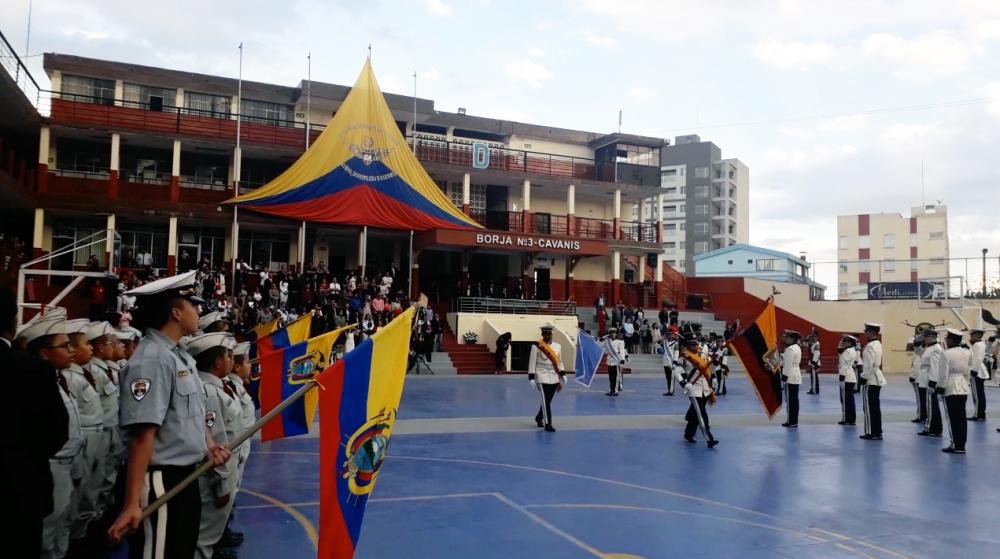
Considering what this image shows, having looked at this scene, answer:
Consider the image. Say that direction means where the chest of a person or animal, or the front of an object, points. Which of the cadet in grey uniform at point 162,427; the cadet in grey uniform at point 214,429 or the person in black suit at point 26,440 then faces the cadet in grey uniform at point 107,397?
the person in black suit

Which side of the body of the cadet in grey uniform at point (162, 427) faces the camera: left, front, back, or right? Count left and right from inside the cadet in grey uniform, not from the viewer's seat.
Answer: right

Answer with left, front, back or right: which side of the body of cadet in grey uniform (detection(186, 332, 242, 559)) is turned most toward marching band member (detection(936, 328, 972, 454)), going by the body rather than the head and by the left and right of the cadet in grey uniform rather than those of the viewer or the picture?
front

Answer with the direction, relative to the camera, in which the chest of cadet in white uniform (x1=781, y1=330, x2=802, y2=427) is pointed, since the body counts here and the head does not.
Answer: to the viewer's left

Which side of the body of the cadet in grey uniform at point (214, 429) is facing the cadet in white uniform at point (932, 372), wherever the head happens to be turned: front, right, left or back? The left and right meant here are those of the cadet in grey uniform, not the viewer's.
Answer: front

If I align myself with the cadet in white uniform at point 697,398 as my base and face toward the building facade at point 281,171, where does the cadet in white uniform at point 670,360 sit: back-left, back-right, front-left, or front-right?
front-right

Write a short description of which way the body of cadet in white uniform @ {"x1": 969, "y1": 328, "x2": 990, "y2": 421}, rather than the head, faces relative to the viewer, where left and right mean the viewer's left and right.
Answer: facing to the left of the viewer

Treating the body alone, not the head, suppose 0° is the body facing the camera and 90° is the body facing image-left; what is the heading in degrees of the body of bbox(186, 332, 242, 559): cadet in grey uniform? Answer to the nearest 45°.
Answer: approximately 270°

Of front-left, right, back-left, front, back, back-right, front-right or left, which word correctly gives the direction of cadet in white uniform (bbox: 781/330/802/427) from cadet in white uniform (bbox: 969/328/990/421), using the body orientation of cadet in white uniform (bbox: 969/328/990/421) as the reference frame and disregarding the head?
front-left

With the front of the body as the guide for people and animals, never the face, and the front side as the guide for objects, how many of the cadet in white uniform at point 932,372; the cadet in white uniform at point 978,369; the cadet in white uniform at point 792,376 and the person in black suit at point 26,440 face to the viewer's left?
3

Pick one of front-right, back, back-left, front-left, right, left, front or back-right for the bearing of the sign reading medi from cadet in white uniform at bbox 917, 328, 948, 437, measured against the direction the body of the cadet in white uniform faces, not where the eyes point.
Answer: right

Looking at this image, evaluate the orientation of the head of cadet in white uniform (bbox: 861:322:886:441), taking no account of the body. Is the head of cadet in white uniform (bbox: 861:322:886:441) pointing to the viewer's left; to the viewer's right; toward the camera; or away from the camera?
to the viewer's left

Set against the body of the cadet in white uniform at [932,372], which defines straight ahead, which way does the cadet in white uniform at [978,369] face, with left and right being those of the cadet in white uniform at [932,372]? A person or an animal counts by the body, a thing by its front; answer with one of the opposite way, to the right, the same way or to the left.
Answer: the same way
